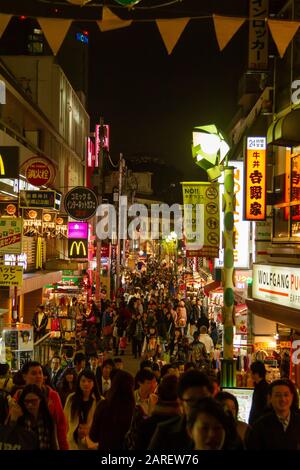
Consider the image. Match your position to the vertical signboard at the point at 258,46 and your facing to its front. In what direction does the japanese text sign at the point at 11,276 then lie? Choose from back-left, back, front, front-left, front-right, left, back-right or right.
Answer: front-right

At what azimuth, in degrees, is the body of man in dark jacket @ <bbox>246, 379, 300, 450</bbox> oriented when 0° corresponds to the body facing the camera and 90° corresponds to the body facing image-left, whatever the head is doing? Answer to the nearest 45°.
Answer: approximately 0°

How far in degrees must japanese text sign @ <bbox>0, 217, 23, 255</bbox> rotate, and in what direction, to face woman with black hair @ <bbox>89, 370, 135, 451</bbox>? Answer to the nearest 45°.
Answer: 0° — it already faces them

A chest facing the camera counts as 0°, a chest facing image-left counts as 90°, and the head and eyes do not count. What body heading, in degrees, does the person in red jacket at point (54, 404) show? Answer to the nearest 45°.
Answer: approximately 0°

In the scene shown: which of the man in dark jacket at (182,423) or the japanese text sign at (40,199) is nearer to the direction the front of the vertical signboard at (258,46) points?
the man in dark jacket

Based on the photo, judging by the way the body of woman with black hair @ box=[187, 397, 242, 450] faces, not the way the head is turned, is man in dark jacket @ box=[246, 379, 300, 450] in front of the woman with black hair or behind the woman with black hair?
behind
